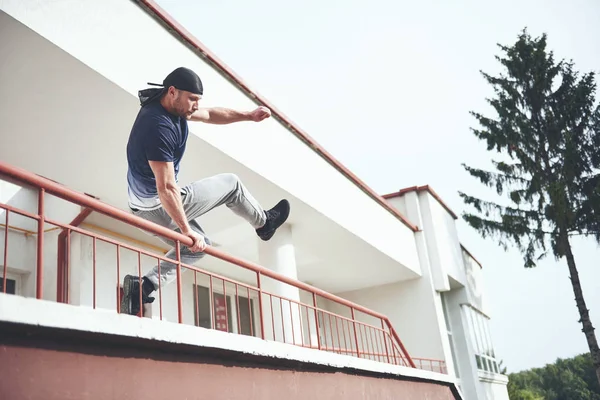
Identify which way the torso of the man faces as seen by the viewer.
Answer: to the viewer's right

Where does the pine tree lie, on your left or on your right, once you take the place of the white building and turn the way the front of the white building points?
on your left

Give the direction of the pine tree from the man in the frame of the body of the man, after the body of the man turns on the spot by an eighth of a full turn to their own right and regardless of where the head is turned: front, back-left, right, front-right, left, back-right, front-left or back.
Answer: left

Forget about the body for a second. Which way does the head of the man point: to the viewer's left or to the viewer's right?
to the viewer's right
